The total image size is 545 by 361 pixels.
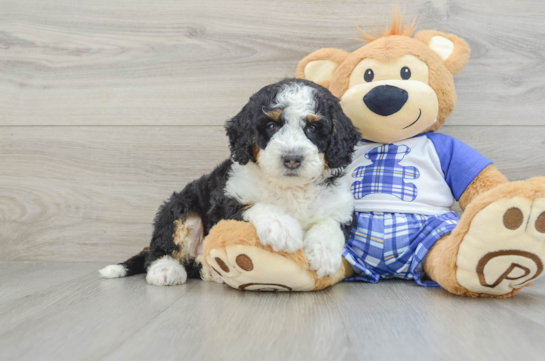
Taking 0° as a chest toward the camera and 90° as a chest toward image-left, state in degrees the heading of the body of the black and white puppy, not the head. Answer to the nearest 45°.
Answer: approximately 315°
